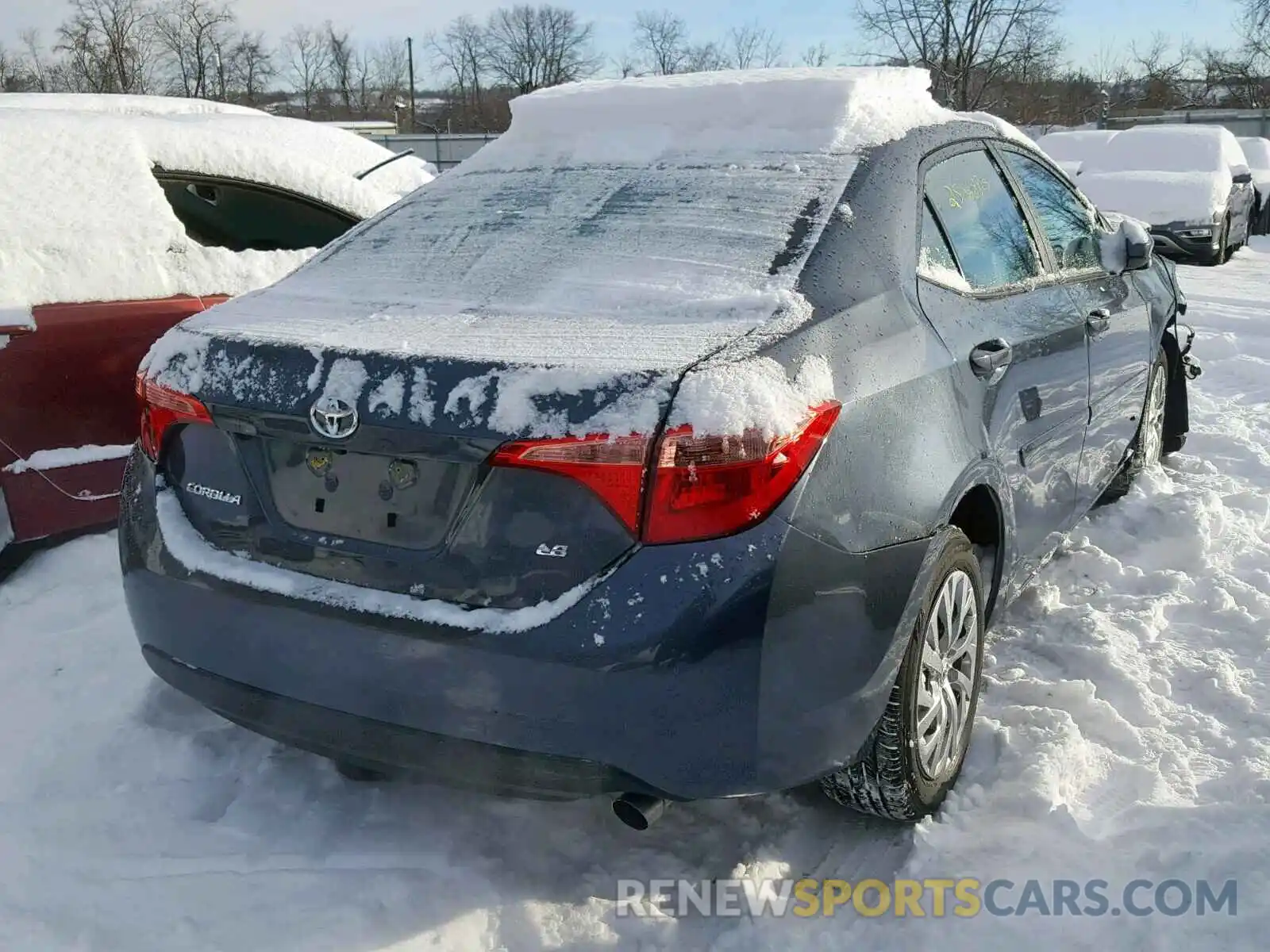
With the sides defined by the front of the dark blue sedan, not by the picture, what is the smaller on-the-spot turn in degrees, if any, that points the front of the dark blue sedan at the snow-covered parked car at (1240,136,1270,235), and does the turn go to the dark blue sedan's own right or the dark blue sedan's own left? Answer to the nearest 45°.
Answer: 0° — it already faces it

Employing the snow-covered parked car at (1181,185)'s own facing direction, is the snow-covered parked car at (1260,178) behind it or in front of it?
behind

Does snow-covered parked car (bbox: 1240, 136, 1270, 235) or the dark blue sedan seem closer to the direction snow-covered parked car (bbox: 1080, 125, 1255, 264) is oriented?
the dark blue sedan

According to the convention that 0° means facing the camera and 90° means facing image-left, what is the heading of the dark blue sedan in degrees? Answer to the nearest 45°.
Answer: approximately 225°

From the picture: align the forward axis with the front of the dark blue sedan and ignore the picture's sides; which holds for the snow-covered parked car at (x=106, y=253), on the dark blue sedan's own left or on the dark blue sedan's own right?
on the dark blue sedan's own left

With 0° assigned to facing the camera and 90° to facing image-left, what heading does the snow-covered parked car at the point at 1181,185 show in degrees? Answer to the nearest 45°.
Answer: approximately 45°

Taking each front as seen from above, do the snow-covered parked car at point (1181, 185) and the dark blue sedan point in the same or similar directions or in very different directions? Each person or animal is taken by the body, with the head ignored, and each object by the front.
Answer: very different directions
